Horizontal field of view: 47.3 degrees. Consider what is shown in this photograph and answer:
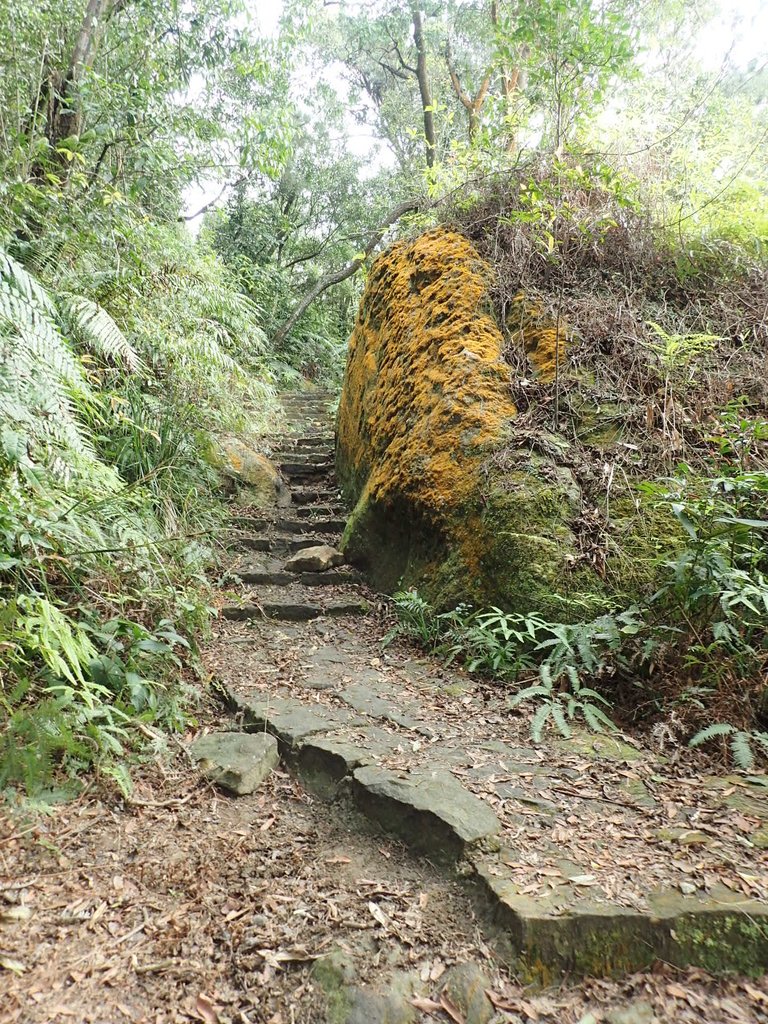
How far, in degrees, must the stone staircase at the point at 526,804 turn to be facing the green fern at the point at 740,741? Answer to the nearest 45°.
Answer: approximately 135° to its left

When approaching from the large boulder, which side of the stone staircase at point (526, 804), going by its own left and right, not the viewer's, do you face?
back

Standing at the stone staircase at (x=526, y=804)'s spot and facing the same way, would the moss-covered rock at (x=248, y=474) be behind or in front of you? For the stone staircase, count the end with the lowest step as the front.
behind

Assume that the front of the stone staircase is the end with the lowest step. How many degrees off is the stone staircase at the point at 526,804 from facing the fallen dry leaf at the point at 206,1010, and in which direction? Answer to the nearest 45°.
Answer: approximately 45° to its right

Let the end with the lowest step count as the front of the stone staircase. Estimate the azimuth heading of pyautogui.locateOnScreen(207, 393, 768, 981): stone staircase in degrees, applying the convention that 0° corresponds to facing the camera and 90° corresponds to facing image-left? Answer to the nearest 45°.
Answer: approximately 0°

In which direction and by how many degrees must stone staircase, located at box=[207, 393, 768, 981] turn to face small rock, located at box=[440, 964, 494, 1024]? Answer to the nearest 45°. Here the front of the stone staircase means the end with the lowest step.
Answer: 0° — it already faces it
